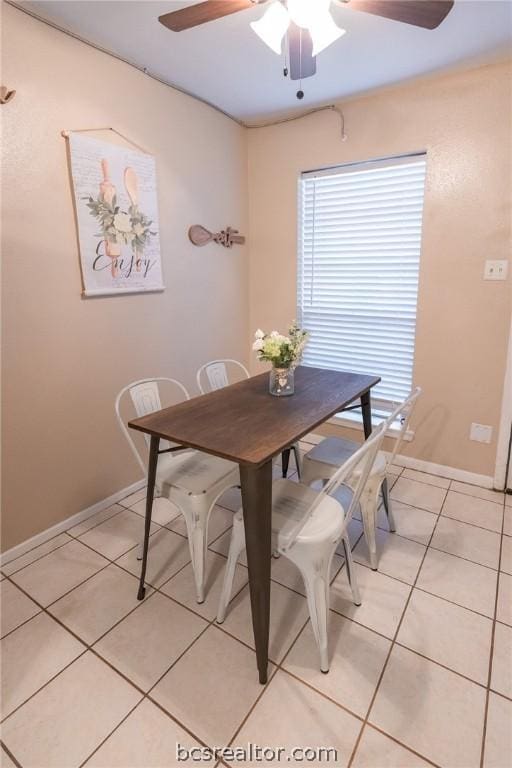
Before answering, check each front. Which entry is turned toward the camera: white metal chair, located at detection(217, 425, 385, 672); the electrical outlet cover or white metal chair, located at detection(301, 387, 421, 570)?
the electrical outlet cover

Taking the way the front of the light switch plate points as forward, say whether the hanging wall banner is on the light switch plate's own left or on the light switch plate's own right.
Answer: on the light switch plate's own right

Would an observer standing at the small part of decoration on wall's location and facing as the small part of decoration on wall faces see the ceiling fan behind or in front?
in front

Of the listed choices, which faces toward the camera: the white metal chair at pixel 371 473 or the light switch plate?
the light switch plate

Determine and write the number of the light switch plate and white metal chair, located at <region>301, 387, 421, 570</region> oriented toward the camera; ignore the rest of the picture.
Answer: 1

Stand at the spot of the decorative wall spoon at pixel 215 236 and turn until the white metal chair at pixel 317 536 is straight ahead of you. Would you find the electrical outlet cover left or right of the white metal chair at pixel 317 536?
left

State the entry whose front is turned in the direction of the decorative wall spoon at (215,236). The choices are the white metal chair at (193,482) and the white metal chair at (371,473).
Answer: the white metal chair at (371,473)

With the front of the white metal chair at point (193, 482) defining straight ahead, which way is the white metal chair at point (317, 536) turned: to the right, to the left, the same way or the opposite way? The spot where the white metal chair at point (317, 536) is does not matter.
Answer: the opposite way

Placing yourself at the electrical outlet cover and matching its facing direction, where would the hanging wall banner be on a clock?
The hanging wall banner is roughly at 2 o'clock from the electrical outlet cover.

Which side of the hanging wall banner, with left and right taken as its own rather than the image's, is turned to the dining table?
front

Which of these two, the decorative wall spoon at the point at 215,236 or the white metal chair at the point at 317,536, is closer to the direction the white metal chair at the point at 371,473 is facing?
the decorative wall spoon

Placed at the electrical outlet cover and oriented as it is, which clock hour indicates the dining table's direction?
The dining table is roughly at 1 o'clock from the electrical outlet cover.

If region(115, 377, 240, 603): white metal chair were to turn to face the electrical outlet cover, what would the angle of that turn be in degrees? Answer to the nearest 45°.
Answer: approximately 45° to its left

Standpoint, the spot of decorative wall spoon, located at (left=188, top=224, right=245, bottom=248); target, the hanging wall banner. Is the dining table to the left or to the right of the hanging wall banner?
left

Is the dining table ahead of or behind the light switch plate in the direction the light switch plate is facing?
ahead

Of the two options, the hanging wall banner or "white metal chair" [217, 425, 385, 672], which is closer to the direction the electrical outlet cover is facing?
the white metal chair

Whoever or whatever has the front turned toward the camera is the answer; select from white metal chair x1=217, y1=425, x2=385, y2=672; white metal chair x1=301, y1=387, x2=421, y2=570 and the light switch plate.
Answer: the light switch plate
